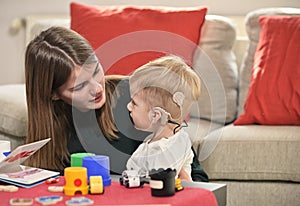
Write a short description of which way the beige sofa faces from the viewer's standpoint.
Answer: facing the viewer

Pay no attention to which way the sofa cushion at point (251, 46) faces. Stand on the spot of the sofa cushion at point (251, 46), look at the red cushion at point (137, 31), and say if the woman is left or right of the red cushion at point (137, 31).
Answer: left

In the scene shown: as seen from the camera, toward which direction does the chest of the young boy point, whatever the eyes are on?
to the viewer's left

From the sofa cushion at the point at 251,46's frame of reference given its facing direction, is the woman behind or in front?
in front

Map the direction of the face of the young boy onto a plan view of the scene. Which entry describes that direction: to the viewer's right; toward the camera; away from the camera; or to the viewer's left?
to the viewer's left

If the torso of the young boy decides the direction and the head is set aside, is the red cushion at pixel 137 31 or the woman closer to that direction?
the woman

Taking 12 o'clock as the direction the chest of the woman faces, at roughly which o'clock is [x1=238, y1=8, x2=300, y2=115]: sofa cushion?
The sofa cushion is roughly at 9 o'clock from the woman.

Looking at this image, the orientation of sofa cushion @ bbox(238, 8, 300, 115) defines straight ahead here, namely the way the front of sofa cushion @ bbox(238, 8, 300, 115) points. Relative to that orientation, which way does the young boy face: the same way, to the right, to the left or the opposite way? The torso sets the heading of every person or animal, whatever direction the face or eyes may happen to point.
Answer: to the right

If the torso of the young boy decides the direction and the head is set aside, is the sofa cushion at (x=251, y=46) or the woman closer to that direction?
the woman

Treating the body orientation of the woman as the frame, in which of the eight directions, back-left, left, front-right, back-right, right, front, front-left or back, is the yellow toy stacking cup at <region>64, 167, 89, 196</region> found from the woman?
front-right

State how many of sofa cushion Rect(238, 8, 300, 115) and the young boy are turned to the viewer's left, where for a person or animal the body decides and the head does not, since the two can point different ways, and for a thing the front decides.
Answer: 1
